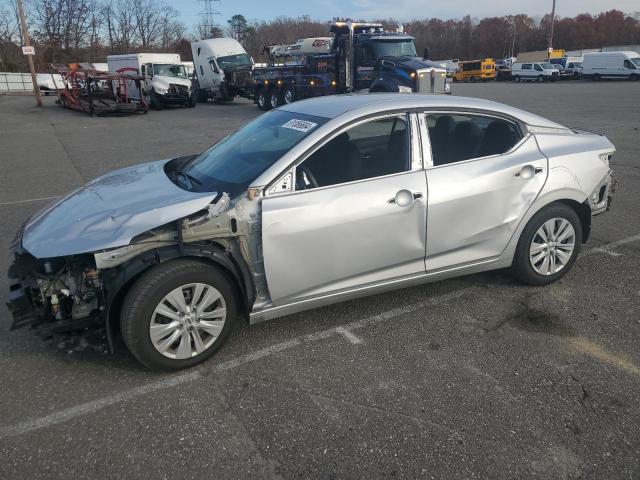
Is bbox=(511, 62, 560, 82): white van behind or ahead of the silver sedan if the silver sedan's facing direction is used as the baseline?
behind

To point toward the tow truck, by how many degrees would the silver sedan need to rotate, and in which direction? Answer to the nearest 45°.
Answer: approximately 135° to its right

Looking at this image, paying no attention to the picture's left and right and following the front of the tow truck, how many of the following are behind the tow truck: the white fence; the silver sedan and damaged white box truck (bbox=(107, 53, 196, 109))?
2

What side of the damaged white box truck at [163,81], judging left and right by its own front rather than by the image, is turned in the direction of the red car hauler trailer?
right

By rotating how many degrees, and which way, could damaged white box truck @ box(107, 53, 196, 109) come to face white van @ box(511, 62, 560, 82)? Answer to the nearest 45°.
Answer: approximately 90° to its left

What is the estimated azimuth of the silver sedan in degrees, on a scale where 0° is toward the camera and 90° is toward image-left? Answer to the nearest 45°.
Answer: approximately 45°

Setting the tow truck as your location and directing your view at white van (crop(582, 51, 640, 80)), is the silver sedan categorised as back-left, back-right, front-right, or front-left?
back-right

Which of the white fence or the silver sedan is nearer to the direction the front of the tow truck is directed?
the silver sedan

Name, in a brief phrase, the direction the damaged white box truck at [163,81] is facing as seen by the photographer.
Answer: facing the viewer and to the right of the viewer

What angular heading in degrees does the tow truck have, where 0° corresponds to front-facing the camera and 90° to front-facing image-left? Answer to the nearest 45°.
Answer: approximately 315°

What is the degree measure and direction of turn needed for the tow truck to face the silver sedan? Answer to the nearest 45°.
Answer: approximately 45° to its right
